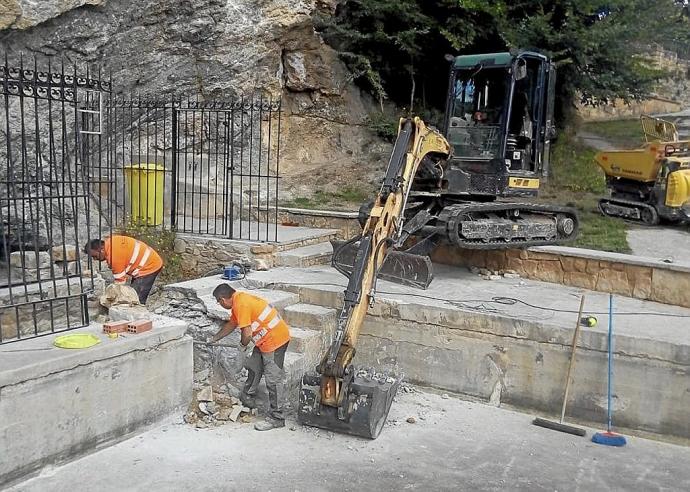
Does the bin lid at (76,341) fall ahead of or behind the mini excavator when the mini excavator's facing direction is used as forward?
ahead

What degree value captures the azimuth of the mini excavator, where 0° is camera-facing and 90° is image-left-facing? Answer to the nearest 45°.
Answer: approximately 45°

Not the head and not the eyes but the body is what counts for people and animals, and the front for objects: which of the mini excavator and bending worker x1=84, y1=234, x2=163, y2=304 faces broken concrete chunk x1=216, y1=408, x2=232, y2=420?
the mini excavator

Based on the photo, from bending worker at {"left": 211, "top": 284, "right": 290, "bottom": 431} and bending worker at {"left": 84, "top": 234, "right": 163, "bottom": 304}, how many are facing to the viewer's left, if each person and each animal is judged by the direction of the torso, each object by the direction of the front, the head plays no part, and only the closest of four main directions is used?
2

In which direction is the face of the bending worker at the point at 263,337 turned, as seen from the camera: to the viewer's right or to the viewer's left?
to the viewer's left

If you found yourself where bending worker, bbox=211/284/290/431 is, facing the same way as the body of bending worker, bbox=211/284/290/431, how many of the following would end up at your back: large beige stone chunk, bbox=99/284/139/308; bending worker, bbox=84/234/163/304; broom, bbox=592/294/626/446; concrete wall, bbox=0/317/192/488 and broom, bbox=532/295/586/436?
2

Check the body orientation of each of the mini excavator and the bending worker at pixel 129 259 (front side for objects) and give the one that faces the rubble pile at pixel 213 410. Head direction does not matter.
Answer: the mini excavator

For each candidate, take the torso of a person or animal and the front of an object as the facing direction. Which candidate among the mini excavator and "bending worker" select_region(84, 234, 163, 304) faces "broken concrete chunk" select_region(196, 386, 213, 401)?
the mini excavator

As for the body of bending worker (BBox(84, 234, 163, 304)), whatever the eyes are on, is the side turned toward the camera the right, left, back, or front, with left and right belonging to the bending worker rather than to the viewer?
left

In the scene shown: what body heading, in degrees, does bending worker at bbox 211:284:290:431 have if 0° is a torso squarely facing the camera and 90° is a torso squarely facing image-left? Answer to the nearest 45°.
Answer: approximately 90°

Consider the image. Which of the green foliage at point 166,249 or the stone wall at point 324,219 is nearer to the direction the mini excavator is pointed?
the green foliage

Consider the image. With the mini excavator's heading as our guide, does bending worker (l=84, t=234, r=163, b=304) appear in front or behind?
in front
